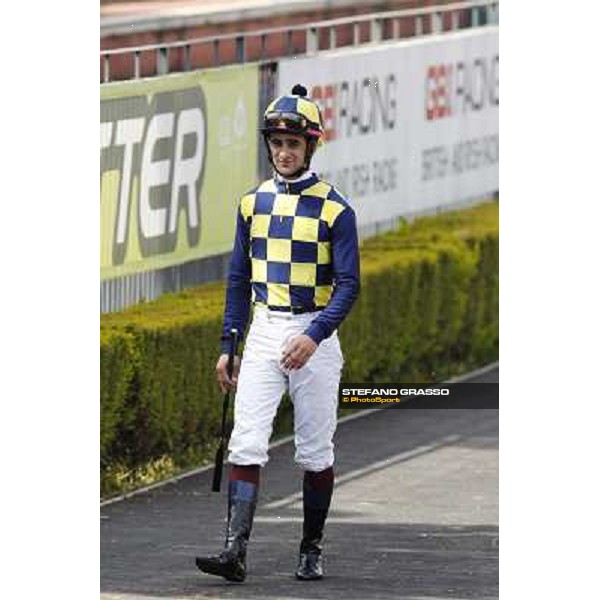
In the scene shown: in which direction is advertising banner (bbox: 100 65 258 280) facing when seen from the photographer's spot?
facing the viewer and to the right of the viewer

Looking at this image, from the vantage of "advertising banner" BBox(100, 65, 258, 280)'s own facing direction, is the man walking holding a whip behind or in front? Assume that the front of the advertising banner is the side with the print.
in front

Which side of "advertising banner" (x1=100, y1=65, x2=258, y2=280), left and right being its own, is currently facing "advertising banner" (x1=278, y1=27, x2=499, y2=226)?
left
